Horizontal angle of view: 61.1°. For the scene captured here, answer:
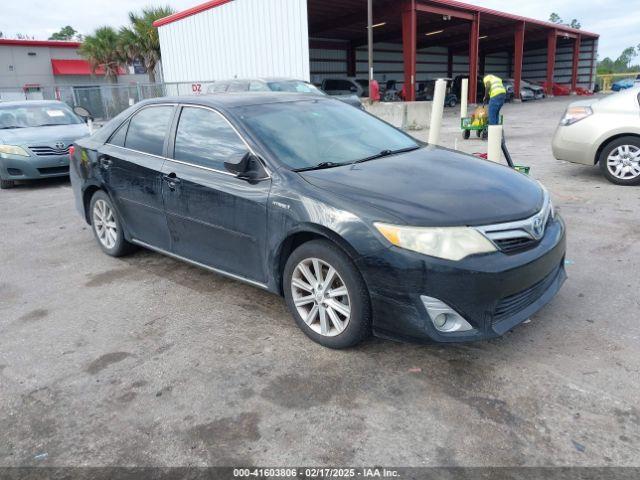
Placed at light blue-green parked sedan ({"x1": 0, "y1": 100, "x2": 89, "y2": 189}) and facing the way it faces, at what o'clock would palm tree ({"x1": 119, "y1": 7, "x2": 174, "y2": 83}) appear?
The palm tree is roughly at 8 o'clock from the light blue-green parked sedan.

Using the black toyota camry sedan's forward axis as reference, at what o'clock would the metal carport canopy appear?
The metal carport canopy is roughly at 8 o'clock from the black toyota camry sedan.

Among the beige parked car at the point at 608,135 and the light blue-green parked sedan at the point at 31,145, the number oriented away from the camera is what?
0

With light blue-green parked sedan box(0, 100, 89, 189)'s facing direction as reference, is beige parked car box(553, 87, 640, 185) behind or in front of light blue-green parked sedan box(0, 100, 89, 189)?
in front

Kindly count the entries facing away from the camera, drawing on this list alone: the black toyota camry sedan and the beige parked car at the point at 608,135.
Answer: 0

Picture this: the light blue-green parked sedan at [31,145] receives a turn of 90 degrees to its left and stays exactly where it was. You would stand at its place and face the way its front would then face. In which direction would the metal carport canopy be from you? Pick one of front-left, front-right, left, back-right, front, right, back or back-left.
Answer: front

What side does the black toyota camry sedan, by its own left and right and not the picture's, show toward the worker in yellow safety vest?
left

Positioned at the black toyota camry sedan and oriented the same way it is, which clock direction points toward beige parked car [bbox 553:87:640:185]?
The beige parked car is roughly at 9 o'clock from the black toyota camry sedan.

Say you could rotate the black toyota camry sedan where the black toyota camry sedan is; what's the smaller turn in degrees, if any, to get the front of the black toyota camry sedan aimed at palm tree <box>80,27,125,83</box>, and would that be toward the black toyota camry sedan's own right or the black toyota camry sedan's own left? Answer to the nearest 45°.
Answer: approximately 135° to the black toyota camry sedan's own left
